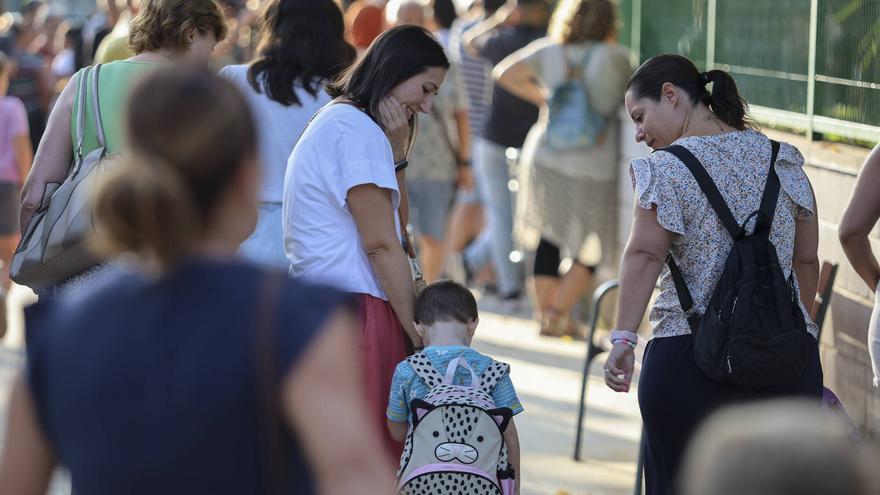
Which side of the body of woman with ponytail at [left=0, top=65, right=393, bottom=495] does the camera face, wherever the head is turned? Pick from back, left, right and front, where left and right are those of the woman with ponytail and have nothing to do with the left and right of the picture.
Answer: back

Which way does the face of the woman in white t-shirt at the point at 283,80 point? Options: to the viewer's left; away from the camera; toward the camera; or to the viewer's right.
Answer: away from the camera

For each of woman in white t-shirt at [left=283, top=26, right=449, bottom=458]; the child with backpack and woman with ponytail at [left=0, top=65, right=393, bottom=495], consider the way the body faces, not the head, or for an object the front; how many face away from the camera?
2

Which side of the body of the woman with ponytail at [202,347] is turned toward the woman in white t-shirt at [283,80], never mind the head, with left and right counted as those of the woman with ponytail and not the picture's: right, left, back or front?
front

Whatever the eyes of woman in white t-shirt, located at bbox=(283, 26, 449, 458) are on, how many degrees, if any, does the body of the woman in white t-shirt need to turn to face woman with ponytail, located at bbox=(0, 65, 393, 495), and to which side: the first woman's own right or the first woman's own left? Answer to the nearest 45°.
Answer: approximately 90° to the first woman's own right

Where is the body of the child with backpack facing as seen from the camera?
away from the camera

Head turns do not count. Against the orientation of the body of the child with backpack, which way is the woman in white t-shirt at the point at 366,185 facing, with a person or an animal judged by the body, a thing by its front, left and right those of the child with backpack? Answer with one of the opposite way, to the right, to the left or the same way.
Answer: to the right

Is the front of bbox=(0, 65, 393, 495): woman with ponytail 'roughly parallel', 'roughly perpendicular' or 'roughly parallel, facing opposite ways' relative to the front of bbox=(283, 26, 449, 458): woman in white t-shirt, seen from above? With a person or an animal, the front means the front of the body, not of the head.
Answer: roughly perpendicular

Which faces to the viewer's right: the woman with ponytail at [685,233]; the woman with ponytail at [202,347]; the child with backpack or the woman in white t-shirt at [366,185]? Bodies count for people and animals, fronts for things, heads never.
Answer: the woman in white t-shirt

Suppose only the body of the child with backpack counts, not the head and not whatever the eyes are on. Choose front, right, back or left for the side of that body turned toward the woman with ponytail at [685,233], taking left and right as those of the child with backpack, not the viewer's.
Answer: right

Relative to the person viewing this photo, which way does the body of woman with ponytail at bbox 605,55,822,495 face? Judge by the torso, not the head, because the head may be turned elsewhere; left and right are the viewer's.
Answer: facing away from the viewer and to the left of the viewer

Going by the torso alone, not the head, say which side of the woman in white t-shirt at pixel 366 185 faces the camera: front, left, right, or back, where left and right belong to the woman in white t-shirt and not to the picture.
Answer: right

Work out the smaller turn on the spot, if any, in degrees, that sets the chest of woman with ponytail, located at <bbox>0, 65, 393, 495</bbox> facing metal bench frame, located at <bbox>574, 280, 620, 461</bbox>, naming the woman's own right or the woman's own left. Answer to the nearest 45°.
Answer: approximately 45° to the woman's own right

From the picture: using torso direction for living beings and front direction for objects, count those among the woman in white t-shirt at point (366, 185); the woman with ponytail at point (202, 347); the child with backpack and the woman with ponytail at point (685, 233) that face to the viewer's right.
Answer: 1

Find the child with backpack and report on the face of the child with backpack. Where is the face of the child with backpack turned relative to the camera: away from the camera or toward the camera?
away from the camera
